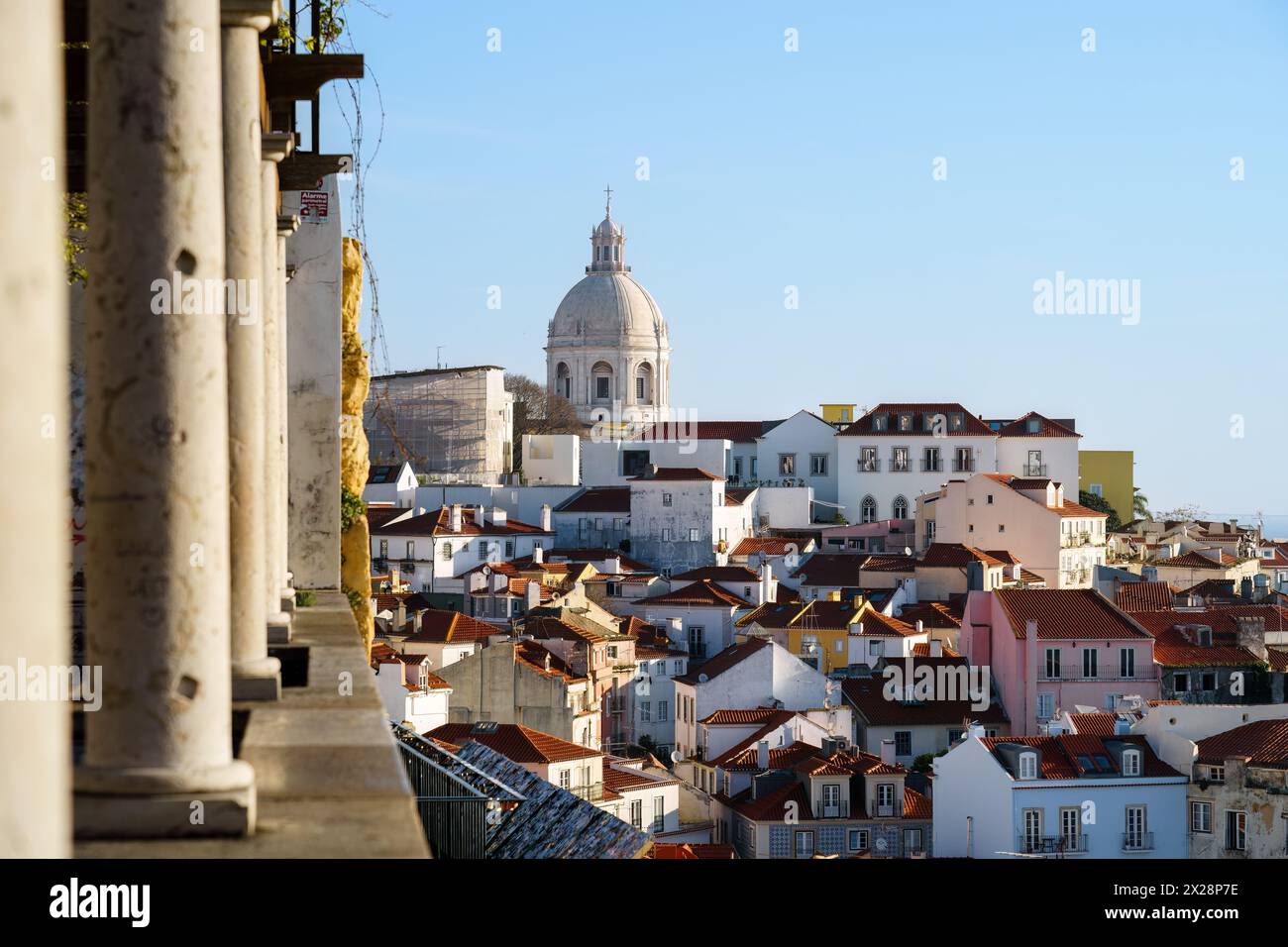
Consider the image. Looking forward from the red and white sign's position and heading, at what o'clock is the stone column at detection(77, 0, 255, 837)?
The stone column is roughly at 12 o'clock from the red and white sign.

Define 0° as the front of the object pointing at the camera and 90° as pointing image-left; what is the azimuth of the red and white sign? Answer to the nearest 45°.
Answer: approximately 0°

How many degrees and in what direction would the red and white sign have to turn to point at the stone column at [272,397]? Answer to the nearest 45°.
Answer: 0° — it already faces it

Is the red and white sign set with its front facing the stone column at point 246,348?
yes

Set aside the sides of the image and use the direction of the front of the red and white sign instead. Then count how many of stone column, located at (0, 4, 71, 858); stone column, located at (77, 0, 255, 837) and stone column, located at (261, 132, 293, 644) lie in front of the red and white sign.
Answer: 3

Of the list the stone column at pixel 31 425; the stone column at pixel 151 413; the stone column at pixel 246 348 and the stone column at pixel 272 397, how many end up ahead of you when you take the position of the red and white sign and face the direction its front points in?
4

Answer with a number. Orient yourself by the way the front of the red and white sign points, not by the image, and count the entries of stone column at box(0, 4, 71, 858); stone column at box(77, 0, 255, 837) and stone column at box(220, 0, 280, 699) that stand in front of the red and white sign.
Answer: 3

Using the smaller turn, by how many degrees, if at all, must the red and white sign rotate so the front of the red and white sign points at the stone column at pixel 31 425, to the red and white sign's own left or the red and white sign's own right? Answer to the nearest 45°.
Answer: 0° — it already faces it
